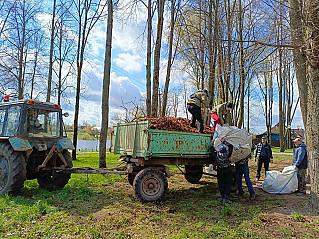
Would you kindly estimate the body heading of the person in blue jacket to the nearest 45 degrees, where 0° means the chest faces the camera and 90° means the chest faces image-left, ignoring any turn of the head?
approximately 90°

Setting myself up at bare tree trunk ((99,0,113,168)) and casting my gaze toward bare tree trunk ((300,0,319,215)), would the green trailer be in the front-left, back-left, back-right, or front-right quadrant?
front-right

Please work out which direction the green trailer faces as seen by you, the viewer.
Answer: facing the viewer and to the left of the viewer

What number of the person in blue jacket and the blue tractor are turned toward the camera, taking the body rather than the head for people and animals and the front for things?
0

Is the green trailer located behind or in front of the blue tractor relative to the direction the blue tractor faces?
behind

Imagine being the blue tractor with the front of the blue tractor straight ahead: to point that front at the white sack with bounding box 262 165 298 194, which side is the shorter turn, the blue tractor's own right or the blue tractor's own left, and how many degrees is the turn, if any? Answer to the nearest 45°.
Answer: approximately 135° to the blue tractor's own right

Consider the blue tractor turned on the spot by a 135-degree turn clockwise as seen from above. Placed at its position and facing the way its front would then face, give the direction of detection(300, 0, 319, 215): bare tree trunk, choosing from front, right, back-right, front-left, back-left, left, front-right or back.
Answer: front-right

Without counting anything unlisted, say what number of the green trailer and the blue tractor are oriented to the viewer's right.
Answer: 0

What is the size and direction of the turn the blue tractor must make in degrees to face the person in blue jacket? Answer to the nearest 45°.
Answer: approximately 135° to its right

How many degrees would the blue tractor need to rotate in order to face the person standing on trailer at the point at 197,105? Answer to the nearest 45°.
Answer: approximately 135° to its right

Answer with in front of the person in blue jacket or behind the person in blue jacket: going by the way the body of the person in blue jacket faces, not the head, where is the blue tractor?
in front

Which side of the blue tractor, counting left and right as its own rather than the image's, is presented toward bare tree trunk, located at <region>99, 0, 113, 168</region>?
right

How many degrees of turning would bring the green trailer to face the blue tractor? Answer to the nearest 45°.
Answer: approximately 45° to its right
